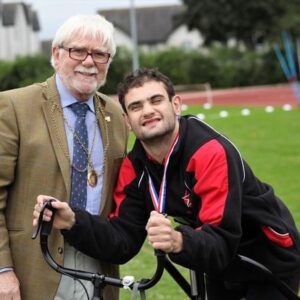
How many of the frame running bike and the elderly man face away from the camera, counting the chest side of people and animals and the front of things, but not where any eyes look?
0

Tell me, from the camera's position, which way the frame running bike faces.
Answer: facing the viewer and to the left of the viewer

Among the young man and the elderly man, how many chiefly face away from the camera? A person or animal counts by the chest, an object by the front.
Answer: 0

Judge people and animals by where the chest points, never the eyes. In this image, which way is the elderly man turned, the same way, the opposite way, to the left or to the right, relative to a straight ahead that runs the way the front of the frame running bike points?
to the left

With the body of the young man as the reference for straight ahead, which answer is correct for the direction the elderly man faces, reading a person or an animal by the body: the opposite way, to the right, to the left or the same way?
to the left
